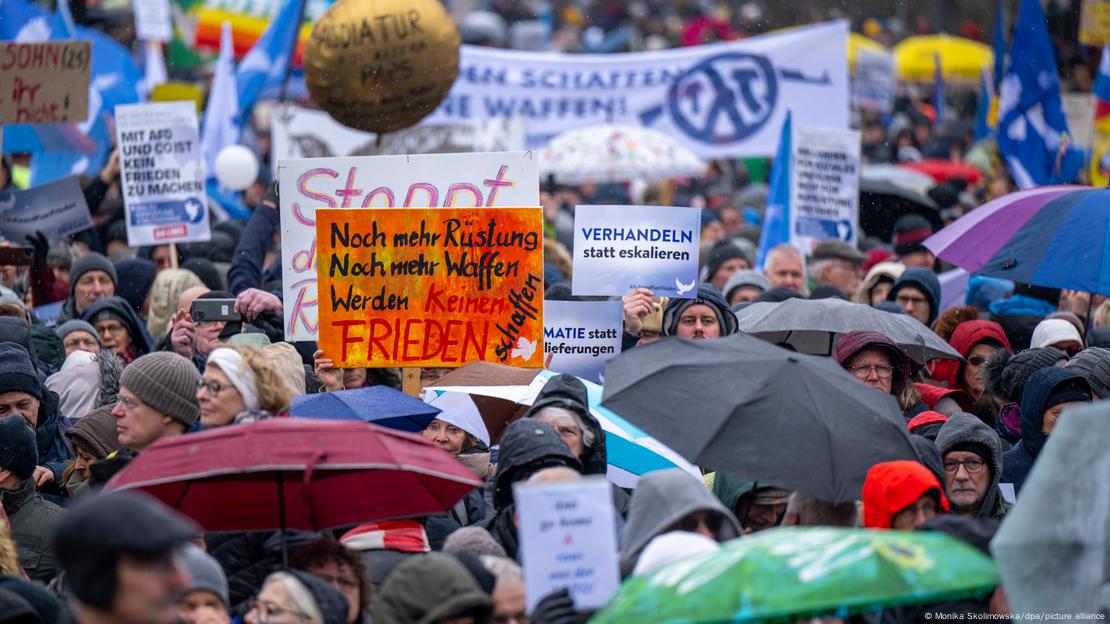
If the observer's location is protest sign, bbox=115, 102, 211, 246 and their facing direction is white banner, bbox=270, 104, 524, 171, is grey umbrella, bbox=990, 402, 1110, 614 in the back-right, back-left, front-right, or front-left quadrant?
back-right

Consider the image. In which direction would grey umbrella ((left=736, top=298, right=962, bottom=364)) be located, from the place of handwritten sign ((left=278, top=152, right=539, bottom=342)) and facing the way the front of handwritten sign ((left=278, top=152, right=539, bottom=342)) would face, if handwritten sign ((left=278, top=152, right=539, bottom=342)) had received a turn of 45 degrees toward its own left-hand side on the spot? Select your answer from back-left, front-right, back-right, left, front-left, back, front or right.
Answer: front-left

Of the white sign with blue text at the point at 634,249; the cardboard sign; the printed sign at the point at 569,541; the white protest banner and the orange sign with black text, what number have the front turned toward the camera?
5

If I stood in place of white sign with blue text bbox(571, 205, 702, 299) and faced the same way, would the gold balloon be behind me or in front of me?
behind

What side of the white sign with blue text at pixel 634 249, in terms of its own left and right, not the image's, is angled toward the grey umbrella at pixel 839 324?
left

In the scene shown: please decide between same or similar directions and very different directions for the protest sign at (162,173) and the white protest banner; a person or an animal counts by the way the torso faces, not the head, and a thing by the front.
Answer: same or similar directions

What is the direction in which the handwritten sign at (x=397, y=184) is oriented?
toward the camera

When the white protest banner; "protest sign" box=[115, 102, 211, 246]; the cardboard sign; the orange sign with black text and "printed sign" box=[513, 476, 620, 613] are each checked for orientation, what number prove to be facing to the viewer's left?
0

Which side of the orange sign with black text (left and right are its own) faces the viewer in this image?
front

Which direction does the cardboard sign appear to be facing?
toward the camera

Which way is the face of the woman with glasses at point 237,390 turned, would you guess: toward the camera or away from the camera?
toward the camera

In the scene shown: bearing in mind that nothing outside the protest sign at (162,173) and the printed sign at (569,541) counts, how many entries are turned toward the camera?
2

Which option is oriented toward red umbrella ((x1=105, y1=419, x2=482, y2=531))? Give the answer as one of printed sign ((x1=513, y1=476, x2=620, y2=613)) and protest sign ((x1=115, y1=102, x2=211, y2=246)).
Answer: the protest sign

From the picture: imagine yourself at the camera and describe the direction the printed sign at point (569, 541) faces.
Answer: facing the viewer

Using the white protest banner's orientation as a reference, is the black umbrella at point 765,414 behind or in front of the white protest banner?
in front

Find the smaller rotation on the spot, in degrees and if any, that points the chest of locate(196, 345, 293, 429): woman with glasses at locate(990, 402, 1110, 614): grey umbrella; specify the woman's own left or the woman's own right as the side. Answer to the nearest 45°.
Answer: approximately 135° to the woman's own left
